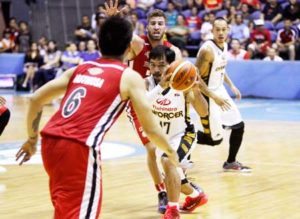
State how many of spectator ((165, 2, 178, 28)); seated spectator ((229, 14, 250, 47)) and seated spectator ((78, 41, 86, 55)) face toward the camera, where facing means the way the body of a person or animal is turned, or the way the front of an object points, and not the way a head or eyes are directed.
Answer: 3

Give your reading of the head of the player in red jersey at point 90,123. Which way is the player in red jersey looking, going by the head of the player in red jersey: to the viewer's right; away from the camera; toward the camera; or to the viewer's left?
away from the camera

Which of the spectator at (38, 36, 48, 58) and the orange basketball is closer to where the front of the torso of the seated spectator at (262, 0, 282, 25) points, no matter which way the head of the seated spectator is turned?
the orange basketball

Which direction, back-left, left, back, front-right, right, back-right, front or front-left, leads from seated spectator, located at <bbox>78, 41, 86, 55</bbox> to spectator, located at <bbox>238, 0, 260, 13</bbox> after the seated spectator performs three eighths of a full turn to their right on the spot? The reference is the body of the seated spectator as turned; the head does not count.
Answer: back-right

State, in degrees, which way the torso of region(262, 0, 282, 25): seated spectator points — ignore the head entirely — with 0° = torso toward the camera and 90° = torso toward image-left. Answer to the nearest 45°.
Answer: approximately 0°

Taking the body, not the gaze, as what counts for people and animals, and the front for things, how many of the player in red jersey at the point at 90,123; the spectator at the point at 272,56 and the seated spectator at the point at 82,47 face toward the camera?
2

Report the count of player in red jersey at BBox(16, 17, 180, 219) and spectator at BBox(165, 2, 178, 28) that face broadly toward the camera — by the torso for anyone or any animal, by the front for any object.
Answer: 1
